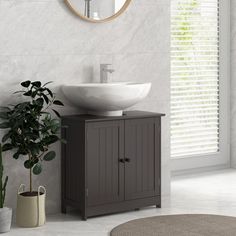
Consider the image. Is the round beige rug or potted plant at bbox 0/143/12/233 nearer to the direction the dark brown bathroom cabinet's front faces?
the round beige rug

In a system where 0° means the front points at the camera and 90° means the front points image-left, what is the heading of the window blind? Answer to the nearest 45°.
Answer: approximately 315°

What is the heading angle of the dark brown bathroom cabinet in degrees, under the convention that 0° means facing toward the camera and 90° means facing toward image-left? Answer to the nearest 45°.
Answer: approximately 315°

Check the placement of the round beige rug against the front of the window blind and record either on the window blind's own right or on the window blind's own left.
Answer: on the window blind's own right

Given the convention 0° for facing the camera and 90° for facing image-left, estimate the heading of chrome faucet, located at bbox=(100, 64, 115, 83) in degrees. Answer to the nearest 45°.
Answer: approximately 315°

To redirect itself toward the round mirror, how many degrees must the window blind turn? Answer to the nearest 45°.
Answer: approximately 90° to its right

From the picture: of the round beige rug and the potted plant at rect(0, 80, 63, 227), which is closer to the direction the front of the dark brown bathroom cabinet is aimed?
the round beige rug
